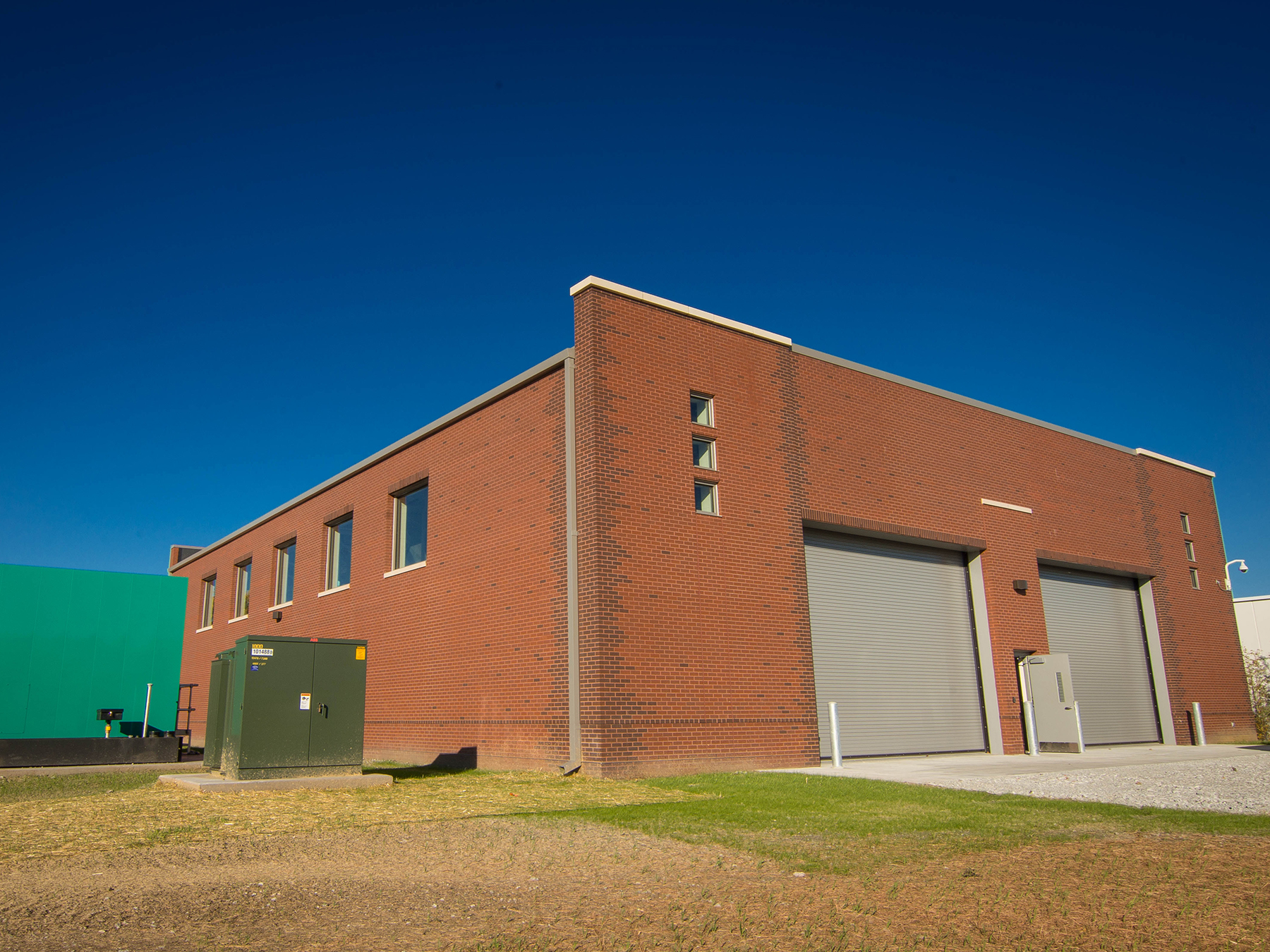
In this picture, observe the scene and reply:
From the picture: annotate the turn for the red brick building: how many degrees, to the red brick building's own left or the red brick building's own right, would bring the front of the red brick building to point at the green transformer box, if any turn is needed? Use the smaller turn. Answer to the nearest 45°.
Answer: approximately 90° to the red brick building's own right

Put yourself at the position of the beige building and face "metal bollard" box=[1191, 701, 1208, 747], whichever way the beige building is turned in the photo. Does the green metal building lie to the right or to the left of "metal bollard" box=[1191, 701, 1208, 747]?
right

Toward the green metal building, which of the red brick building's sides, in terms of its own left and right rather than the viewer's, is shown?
back

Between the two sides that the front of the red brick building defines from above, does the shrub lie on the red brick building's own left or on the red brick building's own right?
on the red brick building's own left

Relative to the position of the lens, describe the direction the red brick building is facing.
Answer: facing the viewer and to the right of the viewer

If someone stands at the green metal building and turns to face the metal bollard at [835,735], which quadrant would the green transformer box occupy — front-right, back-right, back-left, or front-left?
front-right

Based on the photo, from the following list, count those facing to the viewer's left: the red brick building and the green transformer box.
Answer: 0

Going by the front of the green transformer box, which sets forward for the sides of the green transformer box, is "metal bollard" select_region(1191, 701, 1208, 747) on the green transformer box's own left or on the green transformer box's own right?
on the green transformer box's own left

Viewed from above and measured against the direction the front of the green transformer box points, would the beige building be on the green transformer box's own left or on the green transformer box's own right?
on the green transformer box's own left

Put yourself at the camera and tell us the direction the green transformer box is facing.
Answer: facing the viewer
